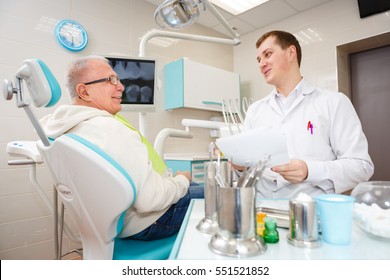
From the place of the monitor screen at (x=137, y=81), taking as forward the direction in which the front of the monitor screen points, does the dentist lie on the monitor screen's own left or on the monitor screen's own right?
on the monitor screen's own left

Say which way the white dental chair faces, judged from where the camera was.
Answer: facing away from the viewer and to the right of the viewer

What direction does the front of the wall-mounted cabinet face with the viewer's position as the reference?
facing the viewer and to the right of the viewer

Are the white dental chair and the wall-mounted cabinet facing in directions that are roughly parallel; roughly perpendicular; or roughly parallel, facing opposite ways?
roughly perpendicular

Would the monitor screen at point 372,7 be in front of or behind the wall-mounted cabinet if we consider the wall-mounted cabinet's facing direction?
in front

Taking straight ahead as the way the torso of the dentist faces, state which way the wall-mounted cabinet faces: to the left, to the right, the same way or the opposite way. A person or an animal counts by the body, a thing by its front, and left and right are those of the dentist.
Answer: to the left

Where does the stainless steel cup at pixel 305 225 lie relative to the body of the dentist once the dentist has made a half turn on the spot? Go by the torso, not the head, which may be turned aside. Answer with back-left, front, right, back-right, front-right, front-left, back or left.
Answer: back-right

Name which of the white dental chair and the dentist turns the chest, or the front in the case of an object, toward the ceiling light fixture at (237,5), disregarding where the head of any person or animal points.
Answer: the white dental chair

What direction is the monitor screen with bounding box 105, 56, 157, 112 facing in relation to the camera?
toward the camera

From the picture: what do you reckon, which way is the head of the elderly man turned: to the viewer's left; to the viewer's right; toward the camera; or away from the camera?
to the viewer's right

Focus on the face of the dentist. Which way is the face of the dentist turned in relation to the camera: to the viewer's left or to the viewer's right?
to the viewer's left
